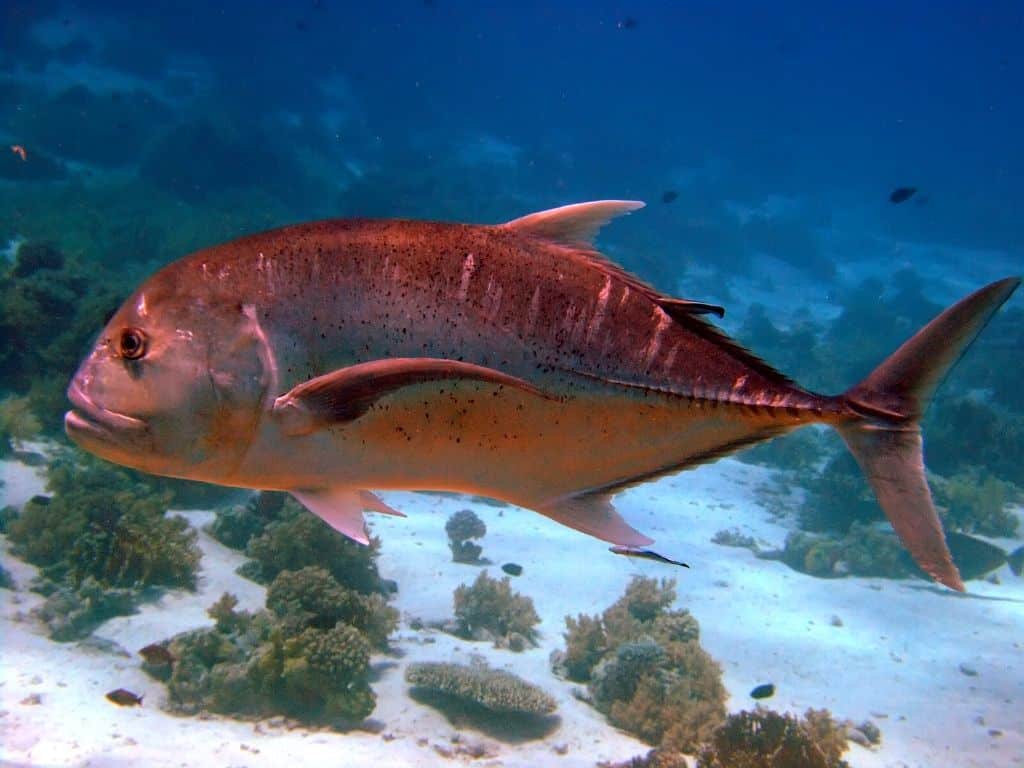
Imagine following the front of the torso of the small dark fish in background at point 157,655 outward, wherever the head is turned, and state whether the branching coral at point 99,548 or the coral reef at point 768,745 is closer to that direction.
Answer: the branching coral

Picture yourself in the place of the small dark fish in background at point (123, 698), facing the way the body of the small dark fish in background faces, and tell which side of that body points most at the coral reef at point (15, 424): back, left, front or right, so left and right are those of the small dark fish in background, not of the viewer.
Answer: right

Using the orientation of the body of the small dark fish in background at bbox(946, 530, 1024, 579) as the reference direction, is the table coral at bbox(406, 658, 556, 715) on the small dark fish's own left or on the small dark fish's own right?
on the small dark fish's own left

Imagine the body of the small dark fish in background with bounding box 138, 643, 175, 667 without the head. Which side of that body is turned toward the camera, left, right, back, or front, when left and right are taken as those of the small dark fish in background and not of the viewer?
left

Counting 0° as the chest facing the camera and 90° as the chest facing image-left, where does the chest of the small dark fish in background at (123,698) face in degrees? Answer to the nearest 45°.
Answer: approximately 90°

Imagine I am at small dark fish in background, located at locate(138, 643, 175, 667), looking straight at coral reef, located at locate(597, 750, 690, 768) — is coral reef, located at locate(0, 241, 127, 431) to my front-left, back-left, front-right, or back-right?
back-left

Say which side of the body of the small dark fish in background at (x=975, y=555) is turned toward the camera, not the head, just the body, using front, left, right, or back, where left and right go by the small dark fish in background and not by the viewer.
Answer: left

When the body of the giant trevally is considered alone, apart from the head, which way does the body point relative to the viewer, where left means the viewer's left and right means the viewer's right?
facing to the left of the viewer
